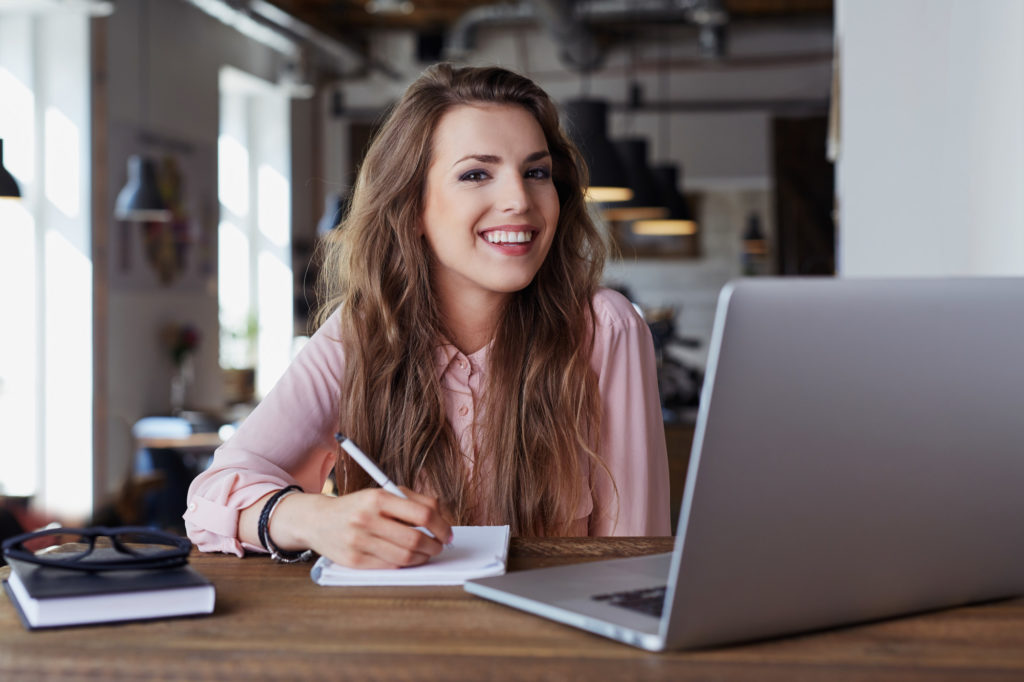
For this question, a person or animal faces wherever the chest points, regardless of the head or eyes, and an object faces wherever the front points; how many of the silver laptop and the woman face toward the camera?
1

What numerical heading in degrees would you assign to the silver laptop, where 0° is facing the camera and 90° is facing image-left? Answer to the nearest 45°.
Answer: approximately 135°

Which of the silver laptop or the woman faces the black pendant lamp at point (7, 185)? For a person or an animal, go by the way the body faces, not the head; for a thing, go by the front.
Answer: the silver laptop

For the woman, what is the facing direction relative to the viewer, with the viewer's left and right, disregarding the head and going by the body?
facing the viewer

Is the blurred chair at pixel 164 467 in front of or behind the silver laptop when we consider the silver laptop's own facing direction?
in front

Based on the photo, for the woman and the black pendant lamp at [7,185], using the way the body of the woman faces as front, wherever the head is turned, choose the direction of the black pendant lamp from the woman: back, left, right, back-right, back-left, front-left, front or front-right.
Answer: back-right

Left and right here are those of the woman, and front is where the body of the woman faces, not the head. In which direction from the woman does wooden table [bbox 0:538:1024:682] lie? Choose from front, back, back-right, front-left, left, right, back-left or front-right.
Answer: front

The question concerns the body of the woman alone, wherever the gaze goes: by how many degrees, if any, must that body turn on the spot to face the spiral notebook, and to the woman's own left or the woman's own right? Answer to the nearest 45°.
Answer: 0° — they already face it

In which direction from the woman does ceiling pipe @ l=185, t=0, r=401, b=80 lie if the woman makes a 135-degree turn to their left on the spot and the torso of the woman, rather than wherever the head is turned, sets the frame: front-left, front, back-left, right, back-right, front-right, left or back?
front-left

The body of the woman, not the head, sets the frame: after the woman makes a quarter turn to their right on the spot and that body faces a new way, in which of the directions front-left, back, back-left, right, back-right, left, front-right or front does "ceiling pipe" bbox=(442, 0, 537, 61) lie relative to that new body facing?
right

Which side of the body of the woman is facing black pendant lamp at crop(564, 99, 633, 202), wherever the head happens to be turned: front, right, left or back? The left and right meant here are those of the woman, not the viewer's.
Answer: back

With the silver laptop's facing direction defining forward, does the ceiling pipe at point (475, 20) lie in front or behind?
in front

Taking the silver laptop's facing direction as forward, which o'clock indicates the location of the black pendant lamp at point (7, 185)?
The black pendant lamp is roughly at 12 o'clock from the silver laptop.
